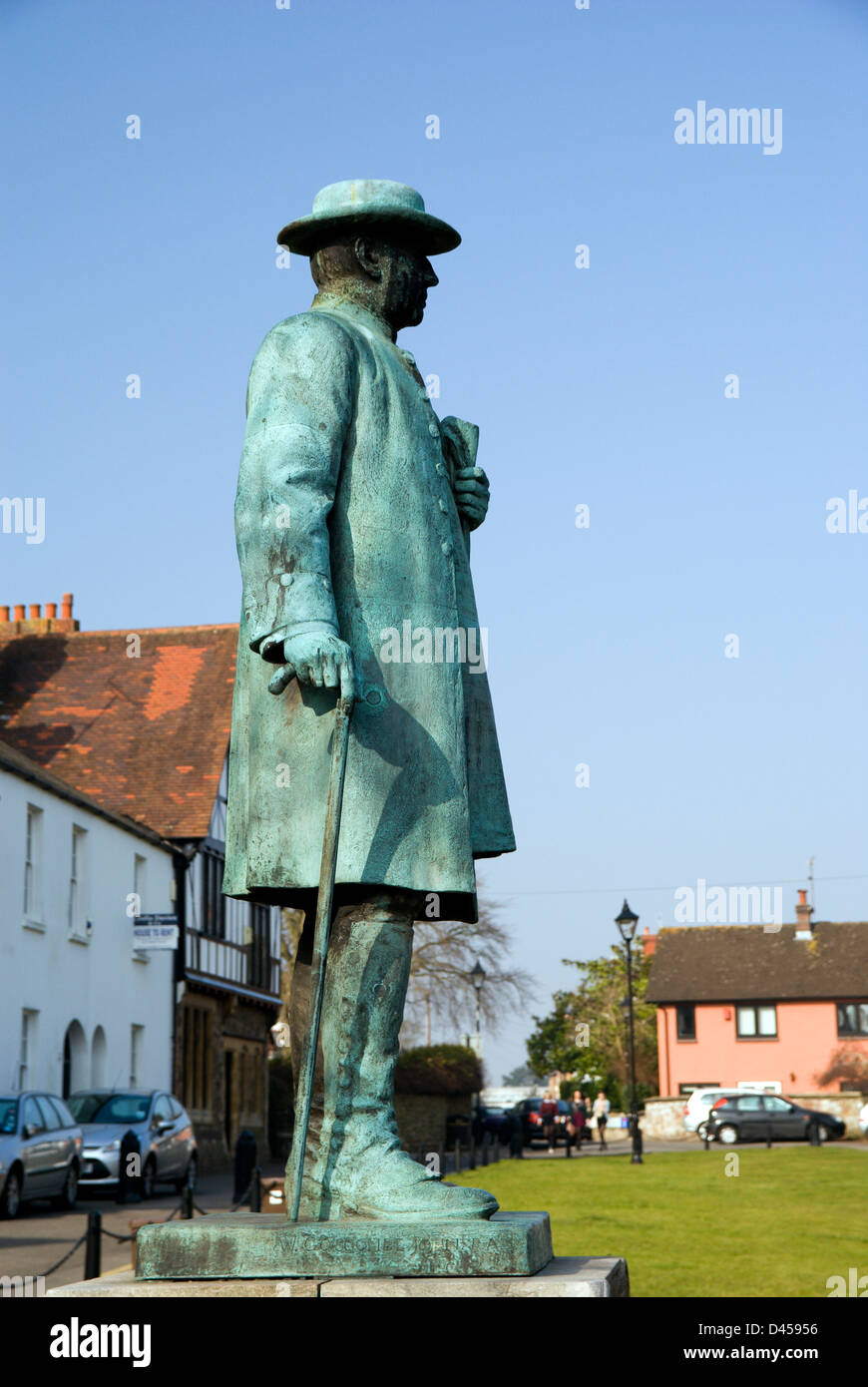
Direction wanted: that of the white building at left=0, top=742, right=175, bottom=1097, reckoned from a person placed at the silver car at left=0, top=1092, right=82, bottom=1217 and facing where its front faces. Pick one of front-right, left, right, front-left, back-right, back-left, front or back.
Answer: back-right

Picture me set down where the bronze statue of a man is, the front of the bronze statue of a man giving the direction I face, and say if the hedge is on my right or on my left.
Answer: on my left

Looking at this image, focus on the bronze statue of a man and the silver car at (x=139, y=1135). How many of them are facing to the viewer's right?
1

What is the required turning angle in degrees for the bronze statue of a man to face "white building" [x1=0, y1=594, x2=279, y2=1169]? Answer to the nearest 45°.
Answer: approximately 90° to its left

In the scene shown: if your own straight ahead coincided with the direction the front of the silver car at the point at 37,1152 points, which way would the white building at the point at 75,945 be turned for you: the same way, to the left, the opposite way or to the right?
to the left

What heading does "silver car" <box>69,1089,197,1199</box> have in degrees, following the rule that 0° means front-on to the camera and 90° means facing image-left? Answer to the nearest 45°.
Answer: approximately 45°

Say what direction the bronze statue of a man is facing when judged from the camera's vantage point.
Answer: facing to the right of the viewer

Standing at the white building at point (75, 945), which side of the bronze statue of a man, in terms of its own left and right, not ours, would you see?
left

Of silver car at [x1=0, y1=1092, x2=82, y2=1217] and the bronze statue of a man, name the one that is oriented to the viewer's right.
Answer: the bronze statue of a man

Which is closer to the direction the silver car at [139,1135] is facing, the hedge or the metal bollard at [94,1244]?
the metal bollard

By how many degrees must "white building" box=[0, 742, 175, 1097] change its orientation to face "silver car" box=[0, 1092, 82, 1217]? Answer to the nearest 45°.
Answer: approximately 45° to its right

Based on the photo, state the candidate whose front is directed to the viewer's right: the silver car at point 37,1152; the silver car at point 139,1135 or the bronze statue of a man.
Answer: the bronze statue of a man

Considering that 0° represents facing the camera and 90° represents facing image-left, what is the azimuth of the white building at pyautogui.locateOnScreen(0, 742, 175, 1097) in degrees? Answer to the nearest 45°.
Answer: approximately 315°

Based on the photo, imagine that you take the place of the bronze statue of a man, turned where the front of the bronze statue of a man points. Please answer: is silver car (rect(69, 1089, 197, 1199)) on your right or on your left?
on your left

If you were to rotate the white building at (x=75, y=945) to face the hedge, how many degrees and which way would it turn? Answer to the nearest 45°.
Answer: approximately 90° to its left
